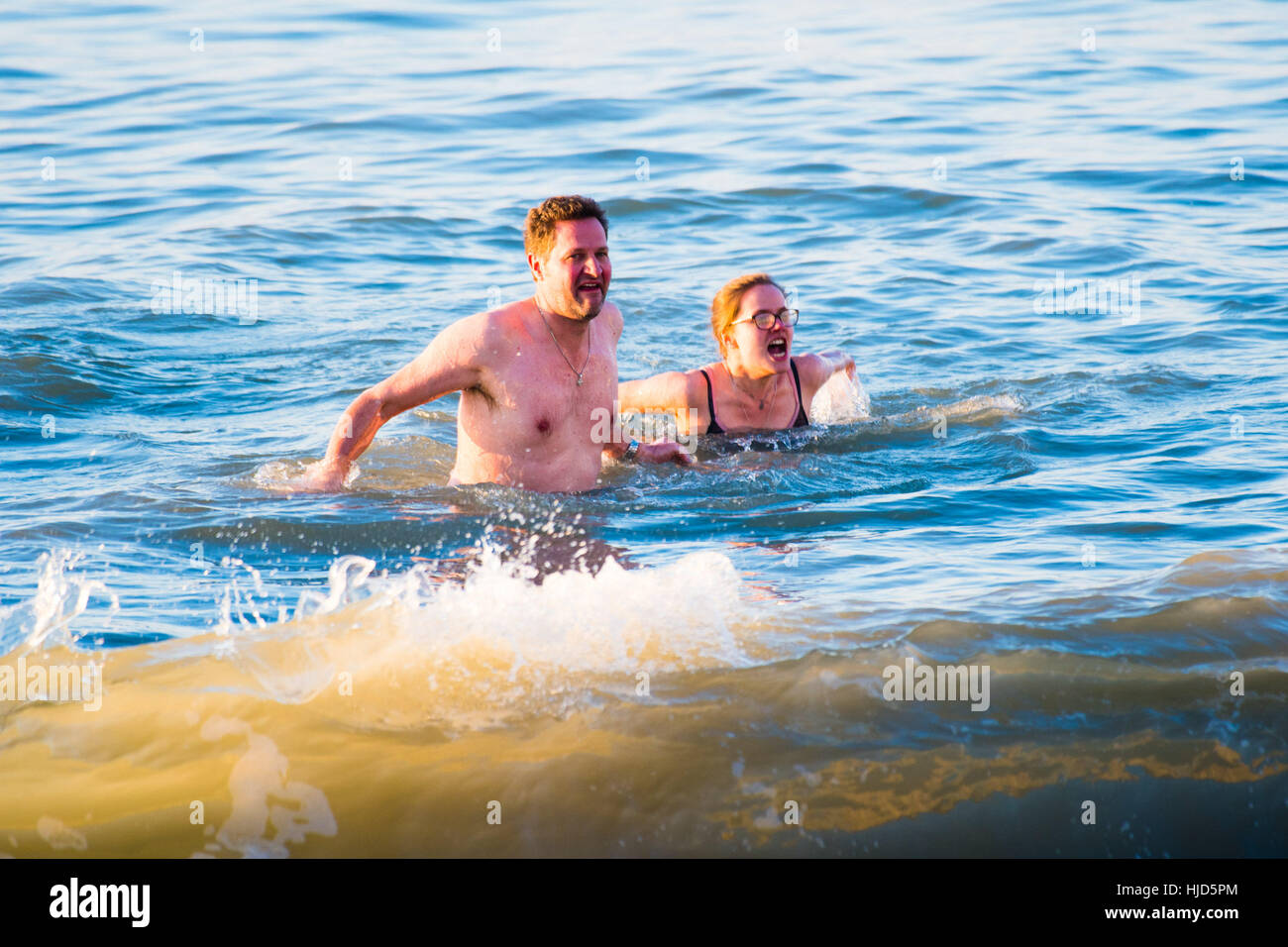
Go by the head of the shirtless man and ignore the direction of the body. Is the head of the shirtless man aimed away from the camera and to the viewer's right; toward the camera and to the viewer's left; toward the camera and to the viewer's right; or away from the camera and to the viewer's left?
toward the camera and to the viewer's right

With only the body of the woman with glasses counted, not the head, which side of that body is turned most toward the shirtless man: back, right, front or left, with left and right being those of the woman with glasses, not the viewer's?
right

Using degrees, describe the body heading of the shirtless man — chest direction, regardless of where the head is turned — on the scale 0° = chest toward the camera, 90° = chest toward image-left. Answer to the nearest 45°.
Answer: approximately 315°

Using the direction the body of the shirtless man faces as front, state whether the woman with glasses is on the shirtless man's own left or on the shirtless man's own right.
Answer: on the shirtless man's own left
